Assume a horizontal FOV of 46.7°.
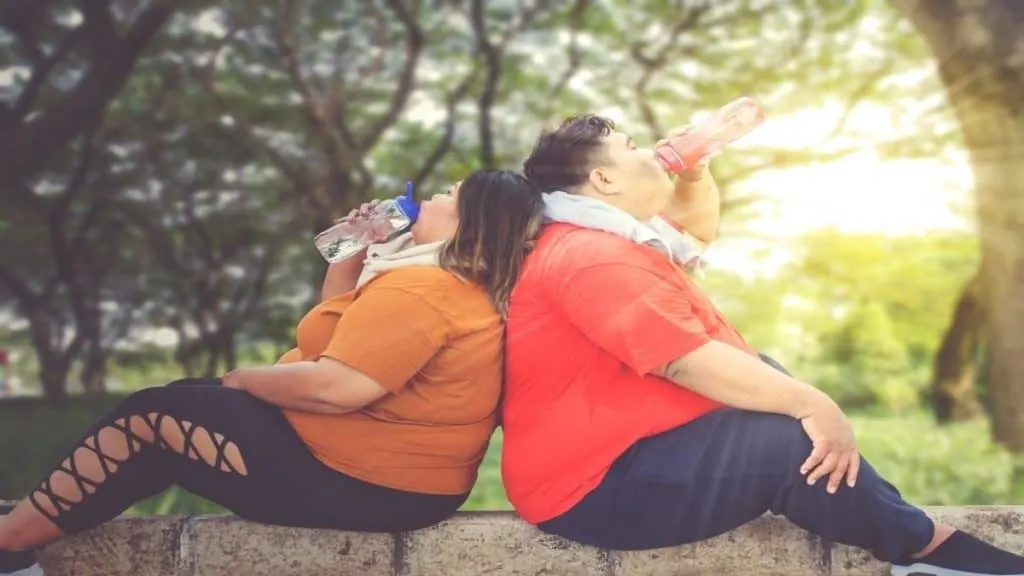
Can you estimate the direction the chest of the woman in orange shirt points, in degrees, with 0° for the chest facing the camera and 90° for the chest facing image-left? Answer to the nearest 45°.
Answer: approximately 90°

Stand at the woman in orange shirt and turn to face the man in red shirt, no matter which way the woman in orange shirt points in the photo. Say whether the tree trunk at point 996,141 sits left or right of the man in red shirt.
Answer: left

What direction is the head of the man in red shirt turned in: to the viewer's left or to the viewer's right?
to the viewer's right

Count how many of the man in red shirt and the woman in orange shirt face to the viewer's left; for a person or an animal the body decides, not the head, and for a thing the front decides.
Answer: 1

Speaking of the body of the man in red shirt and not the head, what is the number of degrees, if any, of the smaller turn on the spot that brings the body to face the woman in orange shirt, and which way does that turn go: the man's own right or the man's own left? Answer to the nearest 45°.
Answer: approximately 180°

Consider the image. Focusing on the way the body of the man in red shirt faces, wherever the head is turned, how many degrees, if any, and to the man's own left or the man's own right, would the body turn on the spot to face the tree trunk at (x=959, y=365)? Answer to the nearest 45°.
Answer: approximately 90° to the man's own left

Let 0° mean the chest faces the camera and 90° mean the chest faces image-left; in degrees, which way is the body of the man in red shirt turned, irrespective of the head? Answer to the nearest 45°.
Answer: approximately 270°

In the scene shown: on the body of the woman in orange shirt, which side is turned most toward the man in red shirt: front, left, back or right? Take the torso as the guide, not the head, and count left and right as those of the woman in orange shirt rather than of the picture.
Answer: back

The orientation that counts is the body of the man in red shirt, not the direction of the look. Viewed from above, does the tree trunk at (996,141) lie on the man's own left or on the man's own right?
on the man's own left

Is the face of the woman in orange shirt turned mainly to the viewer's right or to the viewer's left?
to the viewer's left

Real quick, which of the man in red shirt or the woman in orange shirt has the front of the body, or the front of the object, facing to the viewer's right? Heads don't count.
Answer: the man in red shirt

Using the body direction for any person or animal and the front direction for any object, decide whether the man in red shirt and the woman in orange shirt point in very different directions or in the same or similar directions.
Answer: very different directions
